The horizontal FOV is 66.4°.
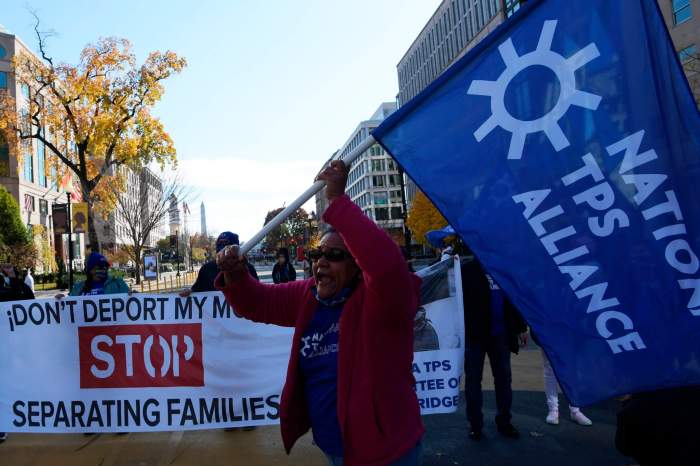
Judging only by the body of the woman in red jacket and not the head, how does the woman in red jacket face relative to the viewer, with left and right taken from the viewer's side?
facing the viewer and to the left of the viewer

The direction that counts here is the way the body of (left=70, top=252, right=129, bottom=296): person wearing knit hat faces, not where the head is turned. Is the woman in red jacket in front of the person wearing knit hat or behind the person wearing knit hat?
in front

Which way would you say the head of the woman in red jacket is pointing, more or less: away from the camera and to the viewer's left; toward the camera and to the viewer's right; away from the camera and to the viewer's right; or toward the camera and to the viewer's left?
toward the camera and to the viewer's left

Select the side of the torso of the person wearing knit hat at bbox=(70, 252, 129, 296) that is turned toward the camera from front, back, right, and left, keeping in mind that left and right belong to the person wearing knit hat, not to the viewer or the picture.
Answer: front

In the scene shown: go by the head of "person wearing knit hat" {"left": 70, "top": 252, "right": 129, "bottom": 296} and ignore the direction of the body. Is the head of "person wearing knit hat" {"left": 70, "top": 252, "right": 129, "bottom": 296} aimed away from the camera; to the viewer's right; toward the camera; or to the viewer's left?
toward the camera

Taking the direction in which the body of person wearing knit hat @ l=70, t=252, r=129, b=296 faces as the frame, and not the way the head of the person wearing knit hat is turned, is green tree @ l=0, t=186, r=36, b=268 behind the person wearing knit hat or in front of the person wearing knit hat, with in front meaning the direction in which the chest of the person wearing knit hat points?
behind

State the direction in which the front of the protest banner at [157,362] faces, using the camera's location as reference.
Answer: facing the viewer

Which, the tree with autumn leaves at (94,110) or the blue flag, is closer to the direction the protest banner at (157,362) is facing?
the blue flag

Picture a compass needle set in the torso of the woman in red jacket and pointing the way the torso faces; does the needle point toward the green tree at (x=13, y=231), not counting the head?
no

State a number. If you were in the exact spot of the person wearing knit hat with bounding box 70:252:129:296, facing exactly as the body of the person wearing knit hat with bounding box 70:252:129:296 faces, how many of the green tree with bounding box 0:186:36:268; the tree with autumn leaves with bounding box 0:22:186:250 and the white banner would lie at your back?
2

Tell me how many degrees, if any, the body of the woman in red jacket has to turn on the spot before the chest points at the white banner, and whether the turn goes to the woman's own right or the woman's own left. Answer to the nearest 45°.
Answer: approximately 135° to the woman's own right

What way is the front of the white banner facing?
toward the camera

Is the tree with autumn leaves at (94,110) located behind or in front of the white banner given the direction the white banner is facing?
behind

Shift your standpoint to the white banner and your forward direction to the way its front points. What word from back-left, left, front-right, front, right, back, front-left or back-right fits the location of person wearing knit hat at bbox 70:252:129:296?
right

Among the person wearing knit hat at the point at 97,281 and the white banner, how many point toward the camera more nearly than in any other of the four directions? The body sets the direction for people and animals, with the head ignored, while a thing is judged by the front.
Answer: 2
